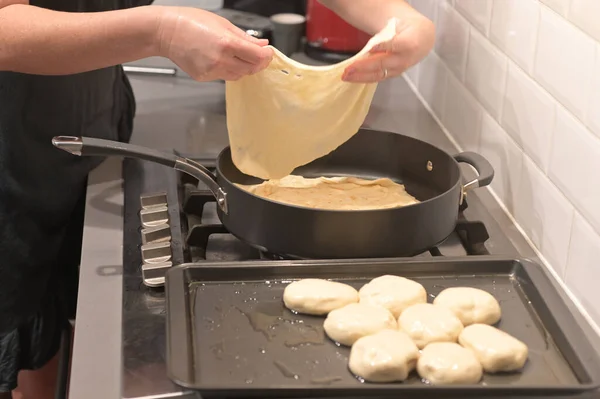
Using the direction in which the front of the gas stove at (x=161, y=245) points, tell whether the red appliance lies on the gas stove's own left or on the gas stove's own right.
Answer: on the gas stove's own right

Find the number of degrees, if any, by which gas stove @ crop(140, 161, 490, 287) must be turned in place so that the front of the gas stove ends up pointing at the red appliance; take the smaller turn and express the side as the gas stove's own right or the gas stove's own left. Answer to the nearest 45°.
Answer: approximately 90° to the gas stove's own right

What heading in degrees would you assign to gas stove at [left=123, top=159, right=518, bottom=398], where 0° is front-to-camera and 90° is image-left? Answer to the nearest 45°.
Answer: approximately 90°
